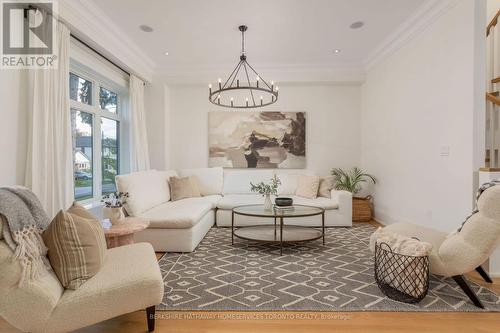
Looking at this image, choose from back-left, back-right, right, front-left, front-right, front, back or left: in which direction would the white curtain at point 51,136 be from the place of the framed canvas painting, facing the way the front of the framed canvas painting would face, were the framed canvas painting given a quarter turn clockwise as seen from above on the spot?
front-left

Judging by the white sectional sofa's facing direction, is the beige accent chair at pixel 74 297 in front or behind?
in front

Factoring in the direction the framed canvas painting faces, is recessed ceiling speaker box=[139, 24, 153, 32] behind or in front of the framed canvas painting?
in front

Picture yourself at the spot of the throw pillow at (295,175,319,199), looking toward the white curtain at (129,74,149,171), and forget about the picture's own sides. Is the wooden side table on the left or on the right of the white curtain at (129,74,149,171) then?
left

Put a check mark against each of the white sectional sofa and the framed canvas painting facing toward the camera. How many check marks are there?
2

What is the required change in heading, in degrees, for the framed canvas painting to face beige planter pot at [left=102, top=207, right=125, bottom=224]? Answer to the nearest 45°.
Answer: approximately 45° to its right

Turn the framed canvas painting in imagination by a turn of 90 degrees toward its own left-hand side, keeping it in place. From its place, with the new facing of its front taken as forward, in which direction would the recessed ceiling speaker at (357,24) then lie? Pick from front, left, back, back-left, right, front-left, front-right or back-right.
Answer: front-right

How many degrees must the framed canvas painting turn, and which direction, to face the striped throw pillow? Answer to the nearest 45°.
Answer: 0° — it already faces it

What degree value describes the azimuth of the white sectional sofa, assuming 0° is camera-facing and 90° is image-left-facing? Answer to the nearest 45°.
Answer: approximately 0°

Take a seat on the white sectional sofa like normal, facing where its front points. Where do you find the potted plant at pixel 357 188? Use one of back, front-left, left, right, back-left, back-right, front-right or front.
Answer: left

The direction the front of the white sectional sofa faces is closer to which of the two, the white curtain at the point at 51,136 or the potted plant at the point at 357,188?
the white curtain

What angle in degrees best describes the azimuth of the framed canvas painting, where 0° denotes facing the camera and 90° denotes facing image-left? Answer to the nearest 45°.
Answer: approximately 0°
